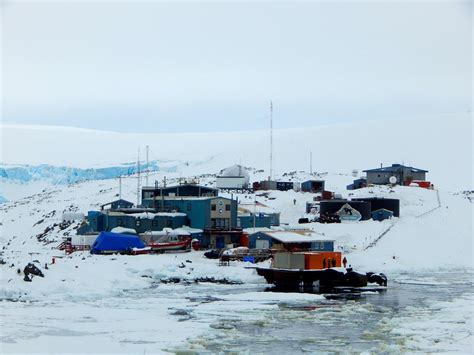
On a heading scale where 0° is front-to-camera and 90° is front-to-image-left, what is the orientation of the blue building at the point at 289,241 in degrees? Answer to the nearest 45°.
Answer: approximately 45°

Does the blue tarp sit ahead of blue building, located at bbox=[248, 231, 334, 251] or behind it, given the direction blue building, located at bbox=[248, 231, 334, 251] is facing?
ahead

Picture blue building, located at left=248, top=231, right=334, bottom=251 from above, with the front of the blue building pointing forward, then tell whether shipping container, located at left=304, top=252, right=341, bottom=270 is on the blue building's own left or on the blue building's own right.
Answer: on the blue building's own left

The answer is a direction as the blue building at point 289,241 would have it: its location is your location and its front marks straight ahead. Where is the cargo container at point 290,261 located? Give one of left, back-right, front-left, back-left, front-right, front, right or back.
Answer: front-left
